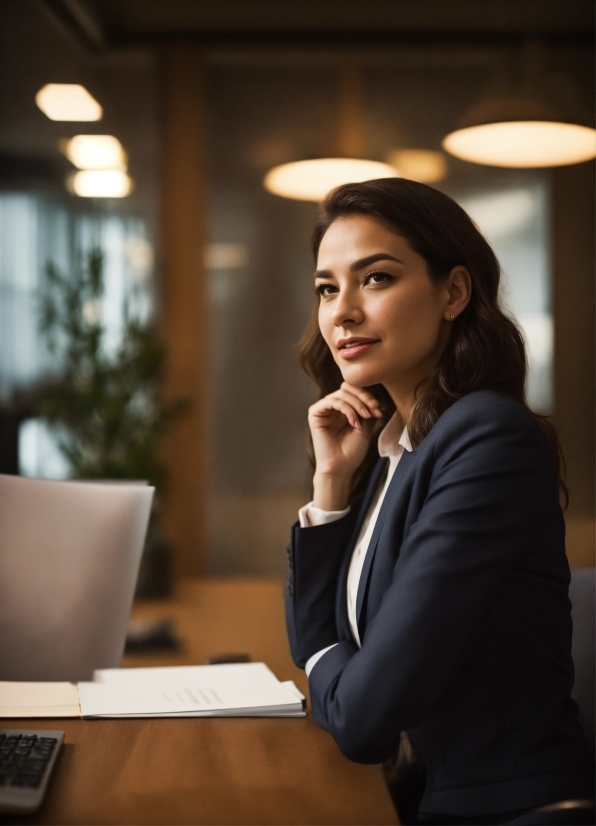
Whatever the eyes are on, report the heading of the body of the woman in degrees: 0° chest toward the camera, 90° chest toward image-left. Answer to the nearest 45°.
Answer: approximately 45°

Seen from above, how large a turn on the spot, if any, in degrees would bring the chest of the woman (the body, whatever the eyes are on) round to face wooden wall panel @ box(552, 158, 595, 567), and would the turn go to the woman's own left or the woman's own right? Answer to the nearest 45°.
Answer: approximately 135° to the woman's own right

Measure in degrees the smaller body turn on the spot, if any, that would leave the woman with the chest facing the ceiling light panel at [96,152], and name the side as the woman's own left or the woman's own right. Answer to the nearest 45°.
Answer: approximately 90° to the woman's own right

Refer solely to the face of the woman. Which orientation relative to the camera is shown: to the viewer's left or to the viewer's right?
to the viewer's left
